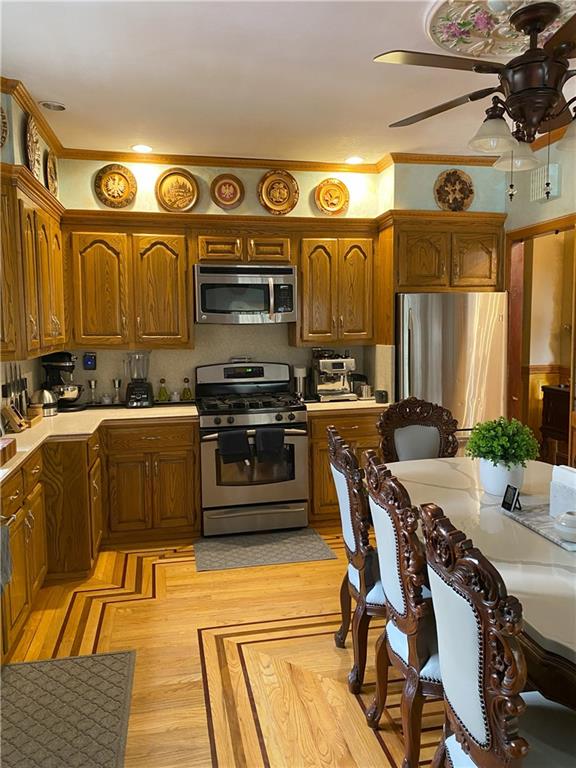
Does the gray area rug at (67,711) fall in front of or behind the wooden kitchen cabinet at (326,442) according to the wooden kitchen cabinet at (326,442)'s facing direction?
in front

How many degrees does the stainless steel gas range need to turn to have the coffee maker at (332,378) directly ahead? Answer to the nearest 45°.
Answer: approximately 135° to its left

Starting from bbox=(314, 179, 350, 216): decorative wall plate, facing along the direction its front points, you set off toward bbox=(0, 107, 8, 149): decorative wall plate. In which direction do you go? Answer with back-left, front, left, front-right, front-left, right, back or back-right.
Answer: front-right

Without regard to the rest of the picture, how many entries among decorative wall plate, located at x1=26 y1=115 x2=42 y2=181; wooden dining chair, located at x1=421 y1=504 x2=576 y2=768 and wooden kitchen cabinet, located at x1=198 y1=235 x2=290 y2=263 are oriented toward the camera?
1

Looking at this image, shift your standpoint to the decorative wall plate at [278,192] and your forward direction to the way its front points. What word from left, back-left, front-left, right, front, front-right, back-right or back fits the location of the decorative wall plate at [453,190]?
left

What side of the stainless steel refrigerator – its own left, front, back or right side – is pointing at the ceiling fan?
front

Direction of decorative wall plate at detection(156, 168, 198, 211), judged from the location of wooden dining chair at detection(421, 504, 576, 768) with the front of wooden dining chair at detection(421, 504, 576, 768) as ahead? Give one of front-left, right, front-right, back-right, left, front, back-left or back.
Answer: left

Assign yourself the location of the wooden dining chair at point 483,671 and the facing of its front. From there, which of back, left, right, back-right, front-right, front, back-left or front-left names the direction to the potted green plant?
front-left

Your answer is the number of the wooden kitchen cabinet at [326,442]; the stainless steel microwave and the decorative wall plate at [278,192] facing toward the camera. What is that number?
3

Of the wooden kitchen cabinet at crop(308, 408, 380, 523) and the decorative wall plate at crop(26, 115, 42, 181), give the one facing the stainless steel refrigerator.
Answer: the decorative wall plate

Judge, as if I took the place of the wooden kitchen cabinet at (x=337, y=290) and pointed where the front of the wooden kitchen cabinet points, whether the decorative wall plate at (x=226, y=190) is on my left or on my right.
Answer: on my right
